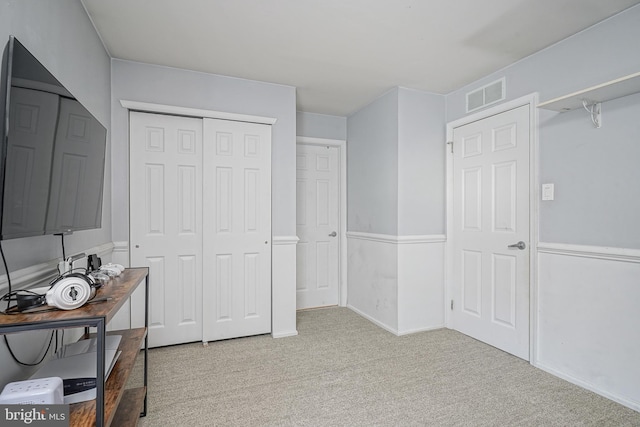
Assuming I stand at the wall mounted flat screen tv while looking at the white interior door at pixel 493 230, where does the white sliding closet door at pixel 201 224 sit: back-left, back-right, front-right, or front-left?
front-left

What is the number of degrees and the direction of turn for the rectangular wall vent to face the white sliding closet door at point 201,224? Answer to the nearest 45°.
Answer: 0° — it already faces it

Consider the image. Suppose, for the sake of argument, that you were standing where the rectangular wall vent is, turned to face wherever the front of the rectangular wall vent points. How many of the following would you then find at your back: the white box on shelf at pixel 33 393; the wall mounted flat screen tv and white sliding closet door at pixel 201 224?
0

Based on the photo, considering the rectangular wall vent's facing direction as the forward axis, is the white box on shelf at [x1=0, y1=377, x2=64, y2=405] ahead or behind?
ahead

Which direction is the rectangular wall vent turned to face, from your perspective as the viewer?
facing the viewer and to the left of the viewer

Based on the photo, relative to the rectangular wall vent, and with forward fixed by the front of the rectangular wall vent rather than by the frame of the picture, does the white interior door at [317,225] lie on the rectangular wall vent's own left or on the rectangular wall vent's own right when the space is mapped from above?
on the rectangular wall vent's own right

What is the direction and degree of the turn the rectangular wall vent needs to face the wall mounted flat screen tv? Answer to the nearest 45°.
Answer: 0° — it already faces it

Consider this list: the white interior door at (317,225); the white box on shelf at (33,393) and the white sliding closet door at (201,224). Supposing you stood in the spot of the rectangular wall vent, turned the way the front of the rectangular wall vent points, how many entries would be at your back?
0

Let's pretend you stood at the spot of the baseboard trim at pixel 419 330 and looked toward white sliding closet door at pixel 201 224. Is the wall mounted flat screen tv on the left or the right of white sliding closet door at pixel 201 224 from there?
left
